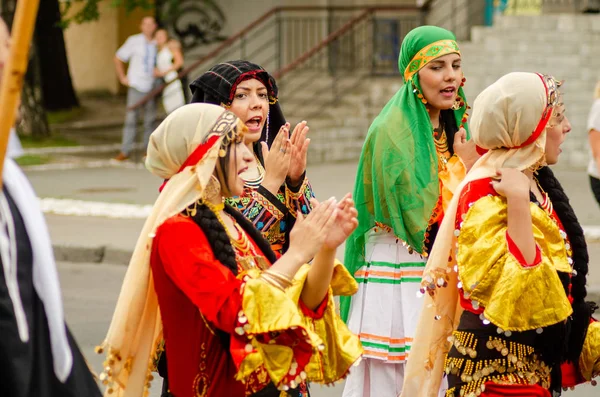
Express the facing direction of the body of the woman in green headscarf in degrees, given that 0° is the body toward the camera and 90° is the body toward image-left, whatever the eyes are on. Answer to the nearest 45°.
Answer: approximately 315°

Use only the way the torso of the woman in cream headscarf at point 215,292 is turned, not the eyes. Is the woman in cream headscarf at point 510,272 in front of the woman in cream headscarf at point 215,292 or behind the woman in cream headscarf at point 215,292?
in front

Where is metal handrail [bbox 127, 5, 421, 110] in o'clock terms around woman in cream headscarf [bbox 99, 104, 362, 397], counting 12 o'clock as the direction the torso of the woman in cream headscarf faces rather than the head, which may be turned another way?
The metal handrail is roughly at 9 o'clock from the woman in cream headscarf.

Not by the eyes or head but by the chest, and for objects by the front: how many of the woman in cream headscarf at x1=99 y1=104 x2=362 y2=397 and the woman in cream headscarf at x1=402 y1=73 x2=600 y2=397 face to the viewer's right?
2

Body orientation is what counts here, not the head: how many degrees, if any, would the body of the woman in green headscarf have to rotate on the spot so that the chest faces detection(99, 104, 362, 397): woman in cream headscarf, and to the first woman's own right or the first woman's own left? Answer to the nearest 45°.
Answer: approximately 45° to the first woman's own right

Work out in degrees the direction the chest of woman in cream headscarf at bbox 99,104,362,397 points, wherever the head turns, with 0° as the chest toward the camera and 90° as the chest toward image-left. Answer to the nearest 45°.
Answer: approximately 270°

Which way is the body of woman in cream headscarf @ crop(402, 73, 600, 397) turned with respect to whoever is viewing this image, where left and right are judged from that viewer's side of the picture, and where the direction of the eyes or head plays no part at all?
facing to the right of the viewer

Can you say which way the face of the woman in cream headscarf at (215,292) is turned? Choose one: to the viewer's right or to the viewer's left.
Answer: to the viewer's right
